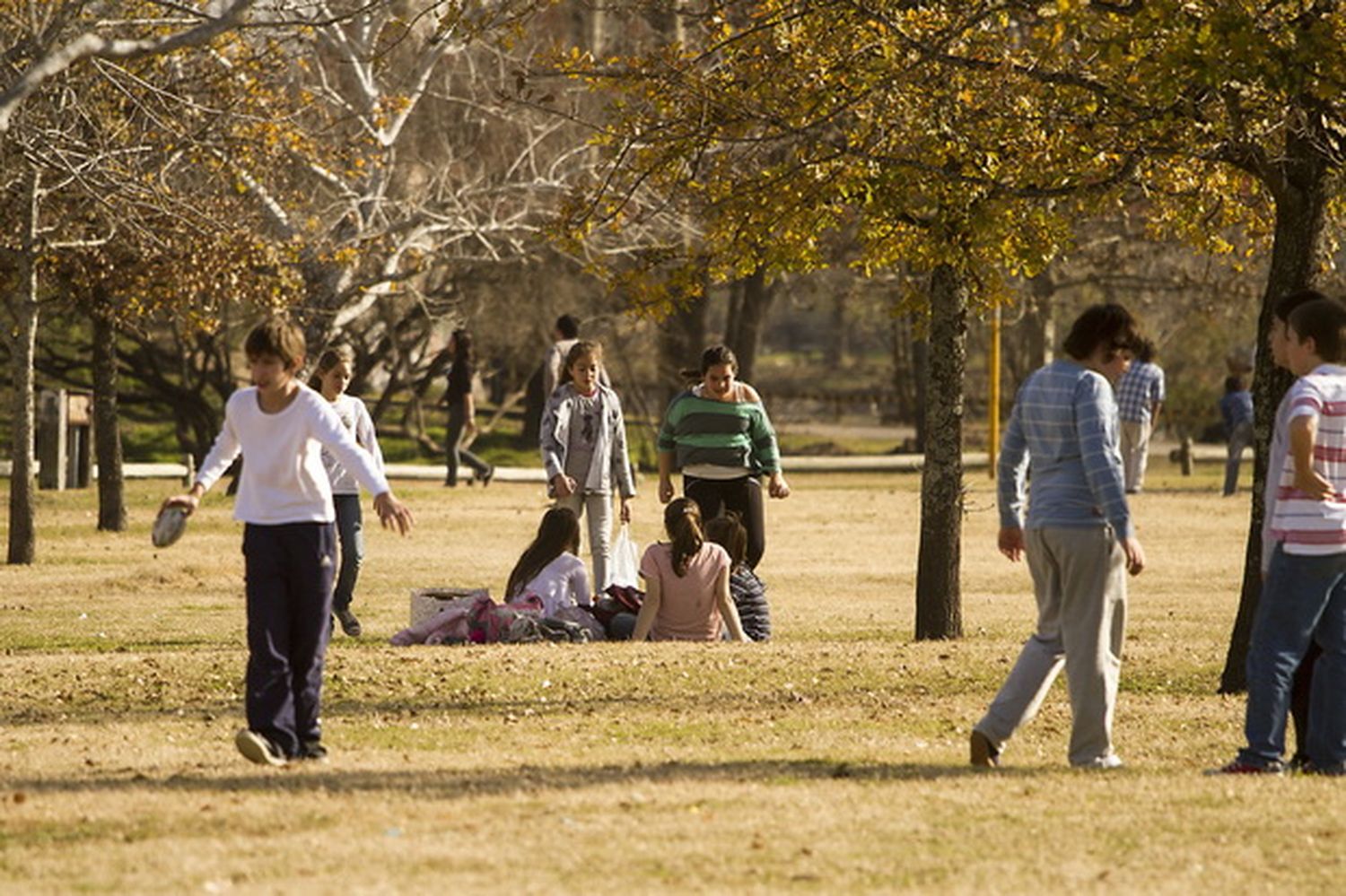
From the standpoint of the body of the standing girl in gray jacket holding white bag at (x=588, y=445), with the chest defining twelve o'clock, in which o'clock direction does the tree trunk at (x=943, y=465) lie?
The tree trunk is roughly at 10 o'clock from the standing girl in gray jacket holding white bag.

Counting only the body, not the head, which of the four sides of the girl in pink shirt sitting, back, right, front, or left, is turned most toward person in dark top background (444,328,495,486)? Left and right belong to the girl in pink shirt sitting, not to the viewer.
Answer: front

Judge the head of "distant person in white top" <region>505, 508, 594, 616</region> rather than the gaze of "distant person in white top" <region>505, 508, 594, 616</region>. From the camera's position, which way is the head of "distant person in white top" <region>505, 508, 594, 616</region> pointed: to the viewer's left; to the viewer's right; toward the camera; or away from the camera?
away from the camera

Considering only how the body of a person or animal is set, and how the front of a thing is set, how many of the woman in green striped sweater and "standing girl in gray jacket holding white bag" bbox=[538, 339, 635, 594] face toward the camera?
2

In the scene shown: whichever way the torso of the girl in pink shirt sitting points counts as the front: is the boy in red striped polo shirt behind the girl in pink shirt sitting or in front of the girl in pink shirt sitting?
behind

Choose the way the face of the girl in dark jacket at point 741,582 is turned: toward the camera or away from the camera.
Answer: away from the camera

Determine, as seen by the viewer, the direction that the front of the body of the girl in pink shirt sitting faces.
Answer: away from the camera

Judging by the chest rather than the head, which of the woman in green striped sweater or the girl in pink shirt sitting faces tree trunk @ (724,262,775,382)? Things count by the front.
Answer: the girl in pink shirt sitting
